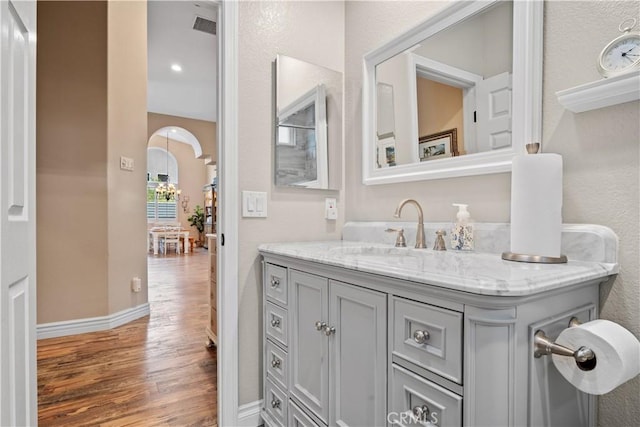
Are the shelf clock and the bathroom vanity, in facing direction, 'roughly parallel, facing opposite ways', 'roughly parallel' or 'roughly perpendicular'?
roughly parallel

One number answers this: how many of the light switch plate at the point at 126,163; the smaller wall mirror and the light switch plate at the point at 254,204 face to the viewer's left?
0

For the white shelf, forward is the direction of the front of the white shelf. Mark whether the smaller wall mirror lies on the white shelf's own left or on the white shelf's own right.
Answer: on the white shelf's own right

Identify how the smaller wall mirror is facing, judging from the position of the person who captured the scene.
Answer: facing the viewer and to the right of the viewer

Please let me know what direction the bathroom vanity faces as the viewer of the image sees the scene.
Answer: facing the viewer and to the left of the viewer

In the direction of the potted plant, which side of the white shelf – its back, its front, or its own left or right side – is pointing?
right

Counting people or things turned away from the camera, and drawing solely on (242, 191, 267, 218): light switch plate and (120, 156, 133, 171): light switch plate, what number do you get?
0

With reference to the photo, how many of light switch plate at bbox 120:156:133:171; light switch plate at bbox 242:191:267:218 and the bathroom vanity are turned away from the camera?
0

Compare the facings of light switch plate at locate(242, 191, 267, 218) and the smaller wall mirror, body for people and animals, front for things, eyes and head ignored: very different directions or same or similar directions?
same or similar directions

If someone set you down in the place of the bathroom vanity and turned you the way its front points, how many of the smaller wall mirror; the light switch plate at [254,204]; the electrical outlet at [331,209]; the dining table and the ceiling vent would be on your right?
5
